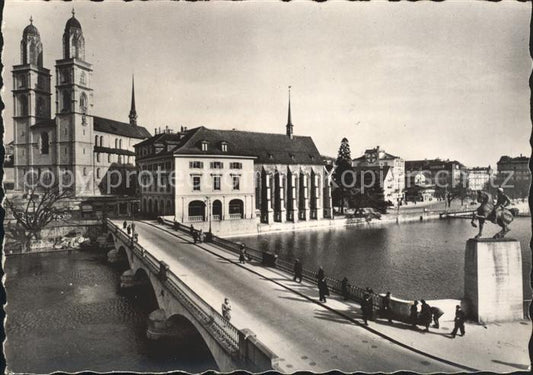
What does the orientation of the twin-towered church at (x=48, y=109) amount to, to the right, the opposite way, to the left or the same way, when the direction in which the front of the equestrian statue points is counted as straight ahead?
to the left

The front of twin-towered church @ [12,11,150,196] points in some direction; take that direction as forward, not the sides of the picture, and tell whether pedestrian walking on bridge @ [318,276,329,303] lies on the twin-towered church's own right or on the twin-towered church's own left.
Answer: on the twin-towered church's own left

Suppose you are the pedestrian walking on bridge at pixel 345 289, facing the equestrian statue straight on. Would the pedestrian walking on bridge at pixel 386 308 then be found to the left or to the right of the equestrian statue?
right

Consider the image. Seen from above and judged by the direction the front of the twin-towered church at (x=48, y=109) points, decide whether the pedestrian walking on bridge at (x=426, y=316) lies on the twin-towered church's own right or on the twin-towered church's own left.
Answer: on the twin-towered church's own left

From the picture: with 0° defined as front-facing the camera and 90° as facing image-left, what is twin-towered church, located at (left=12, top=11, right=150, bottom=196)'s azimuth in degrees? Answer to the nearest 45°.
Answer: approximately 45°

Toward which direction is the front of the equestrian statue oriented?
to the viewer's left
